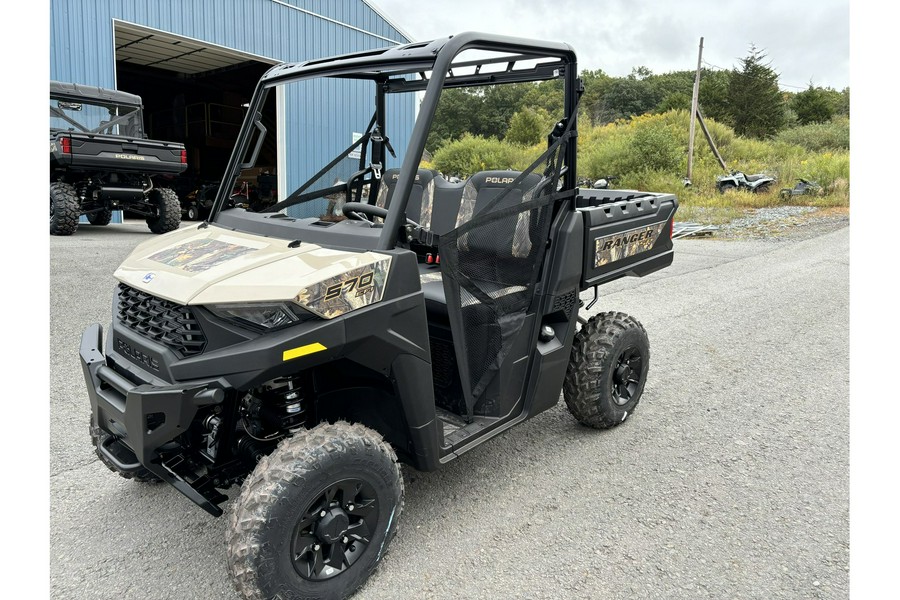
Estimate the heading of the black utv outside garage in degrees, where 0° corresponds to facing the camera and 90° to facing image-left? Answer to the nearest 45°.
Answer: approximately 135°

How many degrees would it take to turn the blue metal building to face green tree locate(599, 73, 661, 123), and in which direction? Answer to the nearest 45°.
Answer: approximately 90° to its left

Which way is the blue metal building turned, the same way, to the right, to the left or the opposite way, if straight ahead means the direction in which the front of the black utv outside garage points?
the opposite way

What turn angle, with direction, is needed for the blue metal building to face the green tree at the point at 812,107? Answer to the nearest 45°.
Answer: approximately 90° to its left

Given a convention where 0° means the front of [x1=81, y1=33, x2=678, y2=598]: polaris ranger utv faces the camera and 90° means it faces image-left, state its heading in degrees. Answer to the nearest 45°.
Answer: approximately 45°

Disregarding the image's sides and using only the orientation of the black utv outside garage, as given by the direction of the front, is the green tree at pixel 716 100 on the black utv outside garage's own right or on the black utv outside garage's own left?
on the black utv outside garage's own right

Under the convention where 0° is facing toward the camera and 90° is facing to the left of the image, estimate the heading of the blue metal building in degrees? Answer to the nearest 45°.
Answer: approximately 315°

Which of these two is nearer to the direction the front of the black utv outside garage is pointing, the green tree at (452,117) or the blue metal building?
the blue metal building

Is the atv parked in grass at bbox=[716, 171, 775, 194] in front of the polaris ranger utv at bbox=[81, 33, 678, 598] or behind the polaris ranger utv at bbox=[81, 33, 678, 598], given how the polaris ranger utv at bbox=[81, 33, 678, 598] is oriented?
behind
